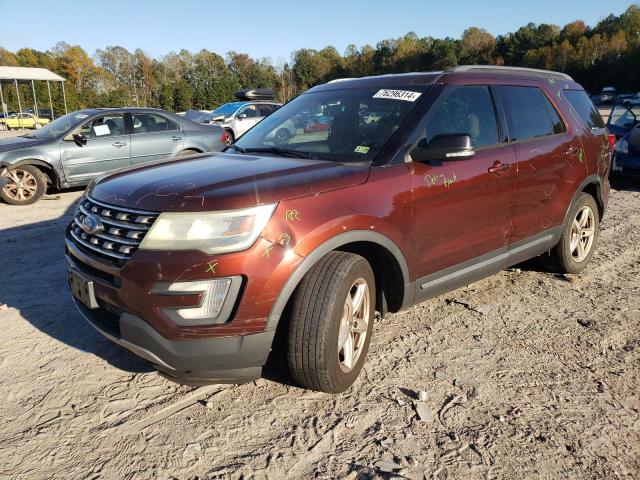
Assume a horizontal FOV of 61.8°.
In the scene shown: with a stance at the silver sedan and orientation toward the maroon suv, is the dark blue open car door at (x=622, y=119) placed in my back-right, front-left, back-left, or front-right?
front-left

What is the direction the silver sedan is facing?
to the viewer's left

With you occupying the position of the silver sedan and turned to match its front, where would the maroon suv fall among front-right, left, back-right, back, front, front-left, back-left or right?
left

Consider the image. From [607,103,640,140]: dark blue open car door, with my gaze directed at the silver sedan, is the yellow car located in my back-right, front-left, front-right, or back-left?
front-right

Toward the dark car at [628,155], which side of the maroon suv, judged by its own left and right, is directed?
back

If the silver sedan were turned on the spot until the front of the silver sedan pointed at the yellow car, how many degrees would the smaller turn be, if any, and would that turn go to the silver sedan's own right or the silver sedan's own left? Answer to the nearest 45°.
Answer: approximately 90° to the silver sedan's own right

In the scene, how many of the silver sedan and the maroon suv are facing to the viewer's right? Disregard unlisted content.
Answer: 0

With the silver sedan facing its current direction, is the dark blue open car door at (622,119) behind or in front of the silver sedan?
behind

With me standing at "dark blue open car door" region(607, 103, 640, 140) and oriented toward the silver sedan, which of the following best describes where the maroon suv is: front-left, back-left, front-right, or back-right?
front-left

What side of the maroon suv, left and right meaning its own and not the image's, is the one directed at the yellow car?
right

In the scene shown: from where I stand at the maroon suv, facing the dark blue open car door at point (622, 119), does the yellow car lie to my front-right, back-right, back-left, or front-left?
front-left

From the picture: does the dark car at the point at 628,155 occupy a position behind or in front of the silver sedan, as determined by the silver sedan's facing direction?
behind

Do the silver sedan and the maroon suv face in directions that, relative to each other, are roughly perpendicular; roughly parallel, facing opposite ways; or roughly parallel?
roughly parallel

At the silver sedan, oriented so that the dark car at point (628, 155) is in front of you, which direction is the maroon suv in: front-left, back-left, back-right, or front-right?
front-right
